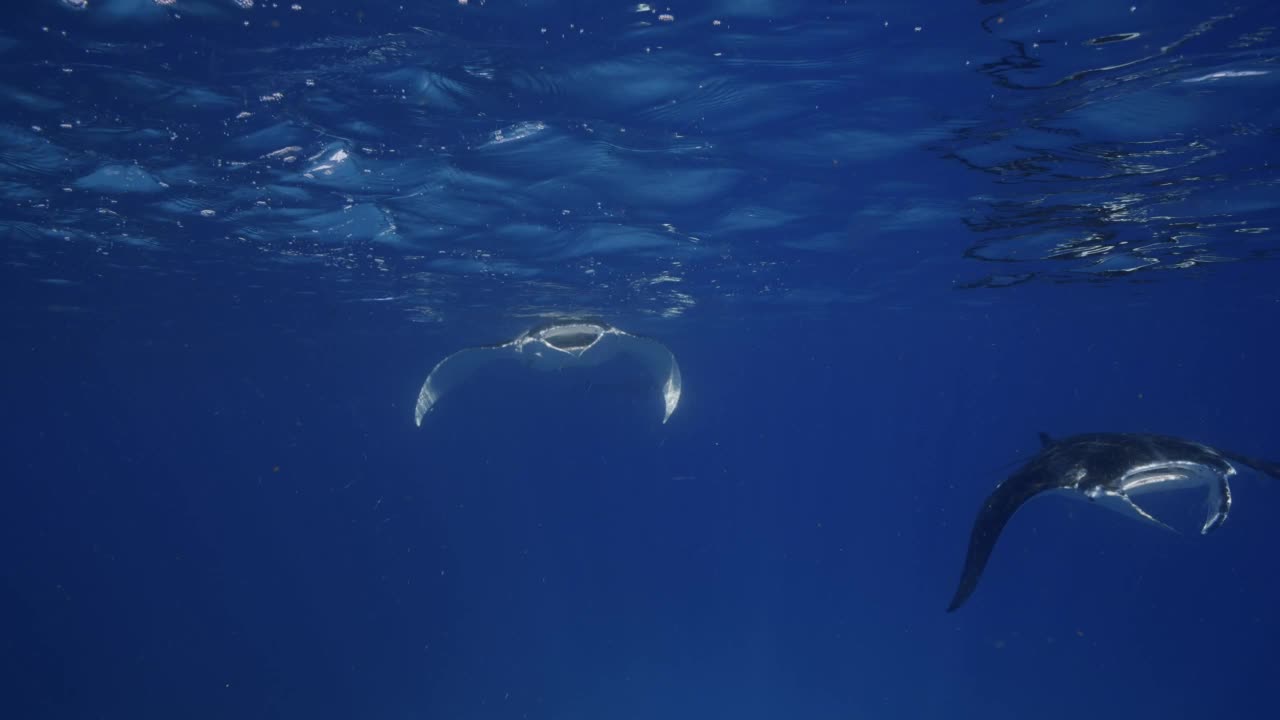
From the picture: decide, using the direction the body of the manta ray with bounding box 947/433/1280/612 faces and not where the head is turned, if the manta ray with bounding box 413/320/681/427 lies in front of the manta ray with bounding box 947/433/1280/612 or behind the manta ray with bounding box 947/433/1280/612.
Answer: behind

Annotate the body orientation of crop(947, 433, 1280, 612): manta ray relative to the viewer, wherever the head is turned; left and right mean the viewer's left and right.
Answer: facing the viewer and to the right of the viewer

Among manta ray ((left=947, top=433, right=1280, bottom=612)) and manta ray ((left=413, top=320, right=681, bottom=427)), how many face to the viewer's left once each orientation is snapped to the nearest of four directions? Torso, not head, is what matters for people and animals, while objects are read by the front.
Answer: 0

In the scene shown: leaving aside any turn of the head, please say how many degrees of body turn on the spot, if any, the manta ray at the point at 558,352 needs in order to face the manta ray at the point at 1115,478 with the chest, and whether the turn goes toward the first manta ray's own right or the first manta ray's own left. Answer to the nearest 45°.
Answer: approximately 45° to the first manta ray's own left

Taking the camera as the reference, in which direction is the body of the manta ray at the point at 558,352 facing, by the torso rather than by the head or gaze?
toward the camera
